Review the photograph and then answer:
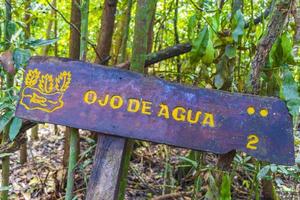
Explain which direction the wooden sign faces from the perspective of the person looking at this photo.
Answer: facing the viewer

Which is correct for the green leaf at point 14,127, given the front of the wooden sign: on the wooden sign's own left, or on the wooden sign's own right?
on the wooden sign's own right

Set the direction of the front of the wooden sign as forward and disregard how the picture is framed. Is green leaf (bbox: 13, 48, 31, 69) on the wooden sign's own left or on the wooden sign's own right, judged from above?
on the wooden sign's own right

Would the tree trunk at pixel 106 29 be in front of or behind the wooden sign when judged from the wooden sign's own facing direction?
behind

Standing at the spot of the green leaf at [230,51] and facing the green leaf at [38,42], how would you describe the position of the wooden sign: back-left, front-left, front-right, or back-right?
front-left

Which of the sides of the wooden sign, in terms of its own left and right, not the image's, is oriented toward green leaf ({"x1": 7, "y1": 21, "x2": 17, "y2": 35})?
right

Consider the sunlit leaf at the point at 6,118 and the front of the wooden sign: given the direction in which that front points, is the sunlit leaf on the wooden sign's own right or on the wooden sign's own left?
on the wooden sign's own right
